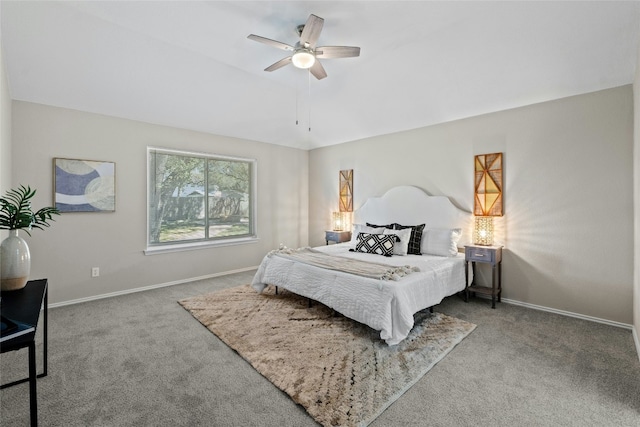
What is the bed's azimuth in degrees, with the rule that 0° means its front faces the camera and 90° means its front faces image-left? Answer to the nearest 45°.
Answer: approximately 45°

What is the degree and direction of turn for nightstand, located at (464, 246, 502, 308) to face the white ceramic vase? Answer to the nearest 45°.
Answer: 0° — it already faces it

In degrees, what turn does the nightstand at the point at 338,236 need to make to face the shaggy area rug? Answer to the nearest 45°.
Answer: approximately 45° to its left

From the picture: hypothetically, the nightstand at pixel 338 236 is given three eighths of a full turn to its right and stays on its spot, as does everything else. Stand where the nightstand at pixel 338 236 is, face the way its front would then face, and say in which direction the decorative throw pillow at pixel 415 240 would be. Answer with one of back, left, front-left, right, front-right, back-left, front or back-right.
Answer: back-right

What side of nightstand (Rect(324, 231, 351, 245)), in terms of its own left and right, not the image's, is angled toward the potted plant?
front

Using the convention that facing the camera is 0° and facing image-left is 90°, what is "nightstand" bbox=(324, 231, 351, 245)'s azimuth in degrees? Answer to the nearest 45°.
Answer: approximately 45°

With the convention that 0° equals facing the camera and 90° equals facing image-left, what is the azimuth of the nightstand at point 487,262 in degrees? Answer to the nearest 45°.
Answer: approximately 45°

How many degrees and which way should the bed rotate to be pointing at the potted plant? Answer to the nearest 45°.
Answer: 0° — it already faces it

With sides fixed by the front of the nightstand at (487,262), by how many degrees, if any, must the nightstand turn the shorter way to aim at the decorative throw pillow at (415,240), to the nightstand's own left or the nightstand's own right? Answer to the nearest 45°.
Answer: approximately 45° to the nightstand's own right

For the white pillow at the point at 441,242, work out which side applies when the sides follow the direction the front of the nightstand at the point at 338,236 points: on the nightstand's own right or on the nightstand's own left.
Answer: on the nightstand's own left

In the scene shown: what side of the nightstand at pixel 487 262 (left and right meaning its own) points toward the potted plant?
front
